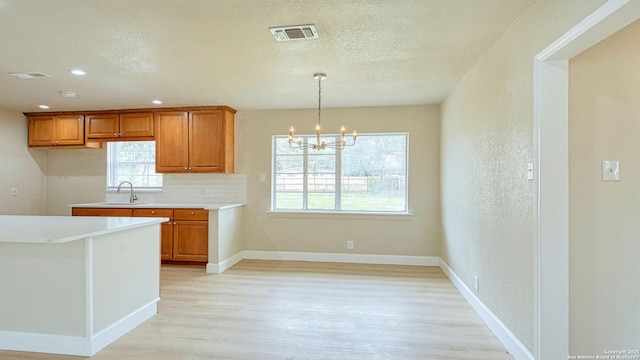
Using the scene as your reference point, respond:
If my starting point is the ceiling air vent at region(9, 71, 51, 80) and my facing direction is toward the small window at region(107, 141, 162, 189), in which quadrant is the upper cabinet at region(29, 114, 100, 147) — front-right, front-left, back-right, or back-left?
front-left

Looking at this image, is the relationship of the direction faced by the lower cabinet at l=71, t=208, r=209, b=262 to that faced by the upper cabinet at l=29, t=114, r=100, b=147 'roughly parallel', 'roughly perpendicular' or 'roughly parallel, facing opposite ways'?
roughly parallel

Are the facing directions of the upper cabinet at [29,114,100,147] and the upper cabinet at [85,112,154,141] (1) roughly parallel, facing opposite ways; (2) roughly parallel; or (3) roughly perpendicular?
roughly parallel

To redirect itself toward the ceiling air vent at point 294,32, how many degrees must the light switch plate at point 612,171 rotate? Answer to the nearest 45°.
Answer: approximately 45° to its right

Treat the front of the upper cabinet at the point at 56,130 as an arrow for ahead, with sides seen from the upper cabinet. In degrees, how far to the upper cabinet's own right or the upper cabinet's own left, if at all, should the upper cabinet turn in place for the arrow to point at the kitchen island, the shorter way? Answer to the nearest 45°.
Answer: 0° — it already faces it

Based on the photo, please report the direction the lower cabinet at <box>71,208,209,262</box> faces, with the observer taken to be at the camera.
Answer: facing the viewer

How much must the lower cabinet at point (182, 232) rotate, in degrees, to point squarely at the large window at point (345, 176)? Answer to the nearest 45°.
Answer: approximately 90° to its left

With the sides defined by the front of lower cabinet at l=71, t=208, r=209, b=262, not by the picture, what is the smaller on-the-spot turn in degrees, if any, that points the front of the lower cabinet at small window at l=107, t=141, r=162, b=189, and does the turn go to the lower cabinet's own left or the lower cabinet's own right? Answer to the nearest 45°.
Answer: approximately 135° to the lower cabinet's own right

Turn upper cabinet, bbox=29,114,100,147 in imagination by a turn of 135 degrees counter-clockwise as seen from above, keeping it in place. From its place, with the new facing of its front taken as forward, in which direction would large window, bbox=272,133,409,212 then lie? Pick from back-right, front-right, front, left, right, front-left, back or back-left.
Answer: right

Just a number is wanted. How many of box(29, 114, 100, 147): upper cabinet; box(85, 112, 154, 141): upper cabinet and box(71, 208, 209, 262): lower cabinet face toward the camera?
3

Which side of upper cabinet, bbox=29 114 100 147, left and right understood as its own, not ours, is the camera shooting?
front

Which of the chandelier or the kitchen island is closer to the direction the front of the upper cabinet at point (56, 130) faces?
the kitchen island

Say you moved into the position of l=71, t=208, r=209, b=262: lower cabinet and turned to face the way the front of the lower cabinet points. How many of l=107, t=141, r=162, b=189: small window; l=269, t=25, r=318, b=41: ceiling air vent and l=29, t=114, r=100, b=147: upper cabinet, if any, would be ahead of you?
1

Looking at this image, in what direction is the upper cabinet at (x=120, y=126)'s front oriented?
toward the camera
